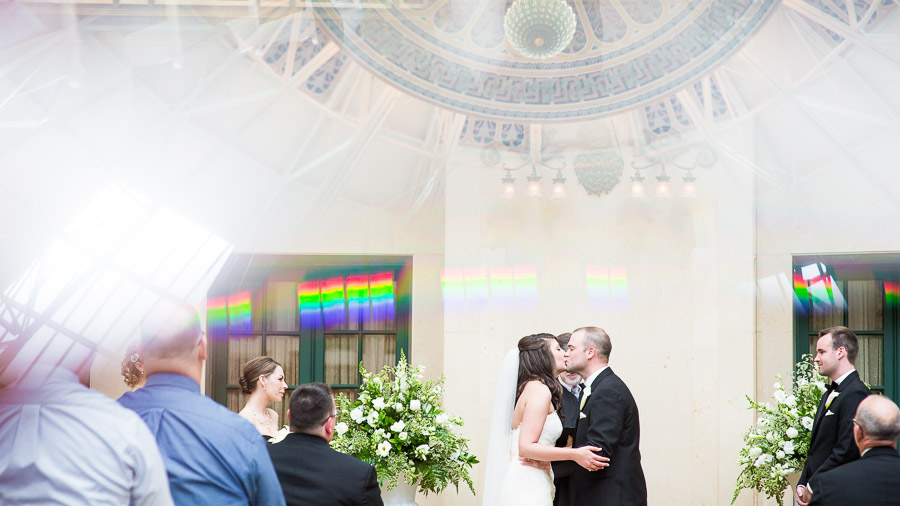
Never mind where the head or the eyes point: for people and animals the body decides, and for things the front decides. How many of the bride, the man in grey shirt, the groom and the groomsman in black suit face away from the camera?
1

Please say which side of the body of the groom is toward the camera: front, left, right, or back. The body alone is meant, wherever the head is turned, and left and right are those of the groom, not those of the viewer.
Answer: left

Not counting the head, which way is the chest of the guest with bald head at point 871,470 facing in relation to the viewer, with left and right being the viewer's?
facing away from the viewer and to the left of the viewer

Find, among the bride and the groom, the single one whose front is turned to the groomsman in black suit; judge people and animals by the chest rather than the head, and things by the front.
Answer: the bride

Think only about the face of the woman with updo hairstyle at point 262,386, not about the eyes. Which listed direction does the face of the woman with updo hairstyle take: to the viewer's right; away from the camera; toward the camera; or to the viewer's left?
to the viewer's right

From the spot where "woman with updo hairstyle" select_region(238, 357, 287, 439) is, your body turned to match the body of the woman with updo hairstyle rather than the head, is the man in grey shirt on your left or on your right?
on your right

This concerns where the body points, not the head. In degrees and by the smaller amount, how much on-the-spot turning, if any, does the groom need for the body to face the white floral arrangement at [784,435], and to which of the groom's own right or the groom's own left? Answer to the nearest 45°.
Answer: approximately 135° to the groom's own right

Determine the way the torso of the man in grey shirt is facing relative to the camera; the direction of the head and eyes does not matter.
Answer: away from the camera

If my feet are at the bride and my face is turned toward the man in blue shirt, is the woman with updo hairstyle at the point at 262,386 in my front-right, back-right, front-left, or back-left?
front-right

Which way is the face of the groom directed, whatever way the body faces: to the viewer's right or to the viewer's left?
to the viewer's left

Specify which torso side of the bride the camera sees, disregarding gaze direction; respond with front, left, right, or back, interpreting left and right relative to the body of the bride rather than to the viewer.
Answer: right

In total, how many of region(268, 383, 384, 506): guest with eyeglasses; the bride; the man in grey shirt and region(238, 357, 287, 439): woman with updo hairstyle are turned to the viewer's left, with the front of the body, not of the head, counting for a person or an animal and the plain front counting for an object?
0

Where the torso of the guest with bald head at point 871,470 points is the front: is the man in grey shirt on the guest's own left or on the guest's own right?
on the guest's own left

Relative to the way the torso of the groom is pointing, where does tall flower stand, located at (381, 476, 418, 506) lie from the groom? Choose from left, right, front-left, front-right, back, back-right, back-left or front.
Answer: front-right
